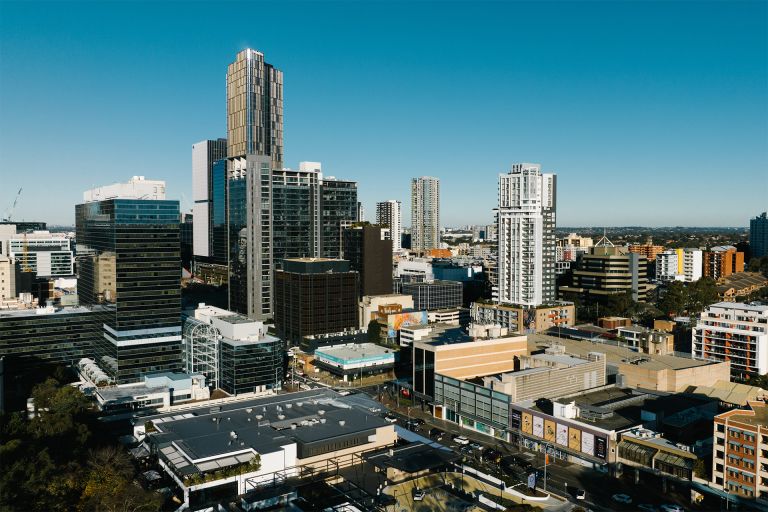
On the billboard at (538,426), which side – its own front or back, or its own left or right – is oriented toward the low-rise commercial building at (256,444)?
front

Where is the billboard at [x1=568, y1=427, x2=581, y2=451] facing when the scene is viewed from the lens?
facing the viewer and to the left of the viewer

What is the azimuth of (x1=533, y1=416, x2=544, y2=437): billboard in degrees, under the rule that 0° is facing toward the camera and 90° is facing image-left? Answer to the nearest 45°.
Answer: approximately 45°

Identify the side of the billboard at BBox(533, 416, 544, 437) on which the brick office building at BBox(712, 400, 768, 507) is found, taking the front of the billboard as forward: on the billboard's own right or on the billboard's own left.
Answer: on the billboard's own left

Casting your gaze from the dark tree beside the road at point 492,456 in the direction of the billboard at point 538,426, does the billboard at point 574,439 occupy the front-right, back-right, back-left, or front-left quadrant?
front-right

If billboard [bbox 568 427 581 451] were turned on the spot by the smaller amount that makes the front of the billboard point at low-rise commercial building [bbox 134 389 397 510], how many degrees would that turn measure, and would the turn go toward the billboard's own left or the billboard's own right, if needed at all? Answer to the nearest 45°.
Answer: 0° — it already faces it

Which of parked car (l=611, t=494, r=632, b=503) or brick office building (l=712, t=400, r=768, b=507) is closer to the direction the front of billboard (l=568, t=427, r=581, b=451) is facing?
the parked car

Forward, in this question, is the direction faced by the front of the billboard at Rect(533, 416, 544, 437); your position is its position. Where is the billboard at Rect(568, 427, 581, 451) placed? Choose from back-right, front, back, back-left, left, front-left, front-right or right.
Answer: left

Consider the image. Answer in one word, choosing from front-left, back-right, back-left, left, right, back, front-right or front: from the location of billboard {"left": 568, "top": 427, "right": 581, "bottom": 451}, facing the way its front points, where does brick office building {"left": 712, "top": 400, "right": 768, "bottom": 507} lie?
left

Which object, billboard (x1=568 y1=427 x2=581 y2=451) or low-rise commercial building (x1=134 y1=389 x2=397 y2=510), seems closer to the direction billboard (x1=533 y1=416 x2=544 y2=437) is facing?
the low-rise commercial building

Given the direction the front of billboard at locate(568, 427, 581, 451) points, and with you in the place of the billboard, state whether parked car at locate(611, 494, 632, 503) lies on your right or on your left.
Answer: on your left

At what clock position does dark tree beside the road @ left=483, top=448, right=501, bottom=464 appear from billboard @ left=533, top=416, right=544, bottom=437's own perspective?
The dark tree beside the road is roughly at 12 o'clock from the billboard.

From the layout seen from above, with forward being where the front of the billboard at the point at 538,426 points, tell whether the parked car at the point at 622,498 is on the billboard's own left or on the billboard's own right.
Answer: on the billboard's own left

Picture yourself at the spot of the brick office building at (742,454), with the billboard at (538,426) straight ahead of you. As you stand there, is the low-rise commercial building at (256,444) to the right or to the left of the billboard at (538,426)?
left

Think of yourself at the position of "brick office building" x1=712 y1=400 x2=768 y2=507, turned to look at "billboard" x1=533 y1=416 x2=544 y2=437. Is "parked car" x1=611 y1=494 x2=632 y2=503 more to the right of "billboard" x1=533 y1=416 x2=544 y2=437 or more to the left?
left

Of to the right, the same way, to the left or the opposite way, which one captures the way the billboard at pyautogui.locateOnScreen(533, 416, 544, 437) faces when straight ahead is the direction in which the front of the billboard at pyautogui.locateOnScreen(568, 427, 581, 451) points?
the same way

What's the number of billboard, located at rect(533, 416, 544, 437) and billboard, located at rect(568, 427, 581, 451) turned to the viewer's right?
0

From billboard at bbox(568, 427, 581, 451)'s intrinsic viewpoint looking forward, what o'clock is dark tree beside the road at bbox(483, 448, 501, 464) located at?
The dark tree beside the road is roughly at 1 o'clock from the billboard.
